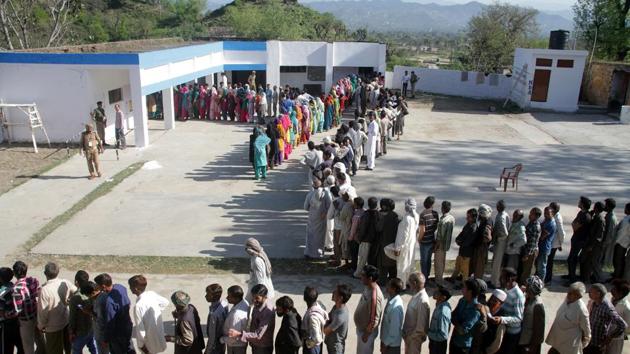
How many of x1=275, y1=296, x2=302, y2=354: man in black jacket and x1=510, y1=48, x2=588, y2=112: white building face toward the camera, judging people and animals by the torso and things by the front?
1

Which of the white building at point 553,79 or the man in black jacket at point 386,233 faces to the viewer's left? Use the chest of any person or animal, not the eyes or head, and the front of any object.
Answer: the man in black jacket

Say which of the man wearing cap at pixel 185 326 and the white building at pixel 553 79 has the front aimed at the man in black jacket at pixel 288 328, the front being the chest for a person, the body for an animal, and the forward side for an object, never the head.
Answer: the white building

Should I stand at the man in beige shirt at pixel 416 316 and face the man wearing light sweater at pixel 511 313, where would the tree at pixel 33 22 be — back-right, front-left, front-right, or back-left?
back-left

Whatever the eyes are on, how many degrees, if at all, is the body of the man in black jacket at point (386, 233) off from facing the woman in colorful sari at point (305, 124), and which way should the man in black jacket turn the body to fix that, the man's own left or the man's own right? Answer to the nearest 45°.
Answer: approximately 90° to the man's own right

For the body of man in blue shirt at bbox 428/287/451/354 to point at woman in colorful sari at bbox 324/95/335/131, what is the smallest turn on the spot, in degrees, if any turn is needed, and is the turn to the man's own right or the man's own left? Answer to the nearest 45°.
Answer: approximately 90° to the man's own right

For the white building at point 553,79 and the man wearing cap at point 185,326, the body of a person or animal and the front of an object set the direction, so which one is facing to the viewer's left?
the man wearing cap

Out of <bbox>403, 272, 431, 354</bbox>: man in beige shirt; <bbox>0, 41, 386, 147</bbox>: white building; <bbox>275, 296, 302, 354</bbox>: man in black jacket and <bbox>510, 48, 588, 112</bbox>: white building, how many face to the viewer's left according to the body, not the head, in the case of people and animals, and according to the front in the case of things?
2

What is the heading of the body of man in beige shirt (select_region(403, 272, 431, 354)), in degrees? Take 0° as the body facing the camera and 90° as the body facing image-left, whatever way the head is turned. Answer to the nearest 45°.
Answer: approximately 90°

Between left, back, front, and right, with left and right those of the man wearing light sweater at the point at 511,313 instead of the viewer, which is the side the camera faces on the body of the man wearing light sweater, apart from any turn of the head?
left

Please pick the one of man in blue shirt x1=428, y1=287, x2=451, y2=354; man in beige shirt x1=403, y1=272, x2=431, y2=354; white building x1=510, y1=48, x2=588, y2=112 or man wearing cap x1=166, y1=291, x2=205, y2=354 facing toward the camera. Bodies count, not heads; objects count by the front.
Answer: the white building

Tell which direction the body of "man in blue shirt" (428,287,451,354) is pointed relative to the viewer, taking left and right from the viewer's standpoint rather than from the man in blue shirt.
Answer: facing to the left of the viewer
